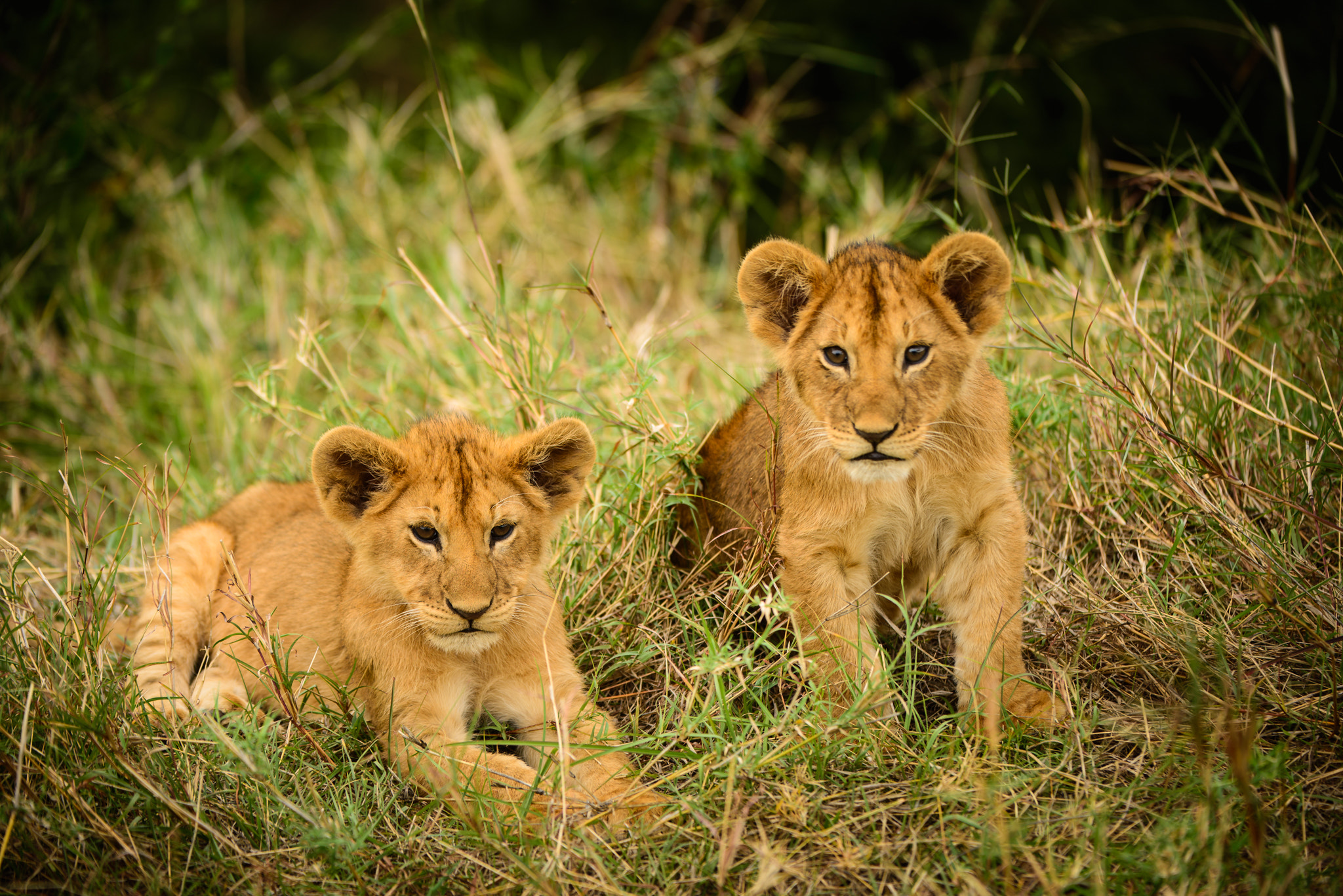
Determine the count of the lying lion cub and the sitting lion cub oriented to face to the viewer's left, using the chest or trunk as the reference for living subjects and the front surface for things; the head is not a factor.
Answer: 0

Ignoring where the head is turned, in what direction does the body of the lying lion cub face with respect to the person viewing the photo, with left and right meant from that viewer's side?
facing the viewer and to the right of the viewer

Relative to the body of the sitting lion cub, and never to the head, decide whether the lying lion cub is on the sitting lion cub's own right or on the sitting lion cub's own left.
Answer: on the sitting lion cub's own right

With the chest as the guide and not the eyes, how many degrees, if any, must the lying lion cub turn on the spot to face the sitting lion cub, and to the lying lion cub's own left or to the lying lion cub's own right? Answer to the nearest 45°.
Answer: approximately 45° to the lying lion cub's own left

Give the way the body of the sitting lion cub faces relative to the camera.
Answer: toward the camera
